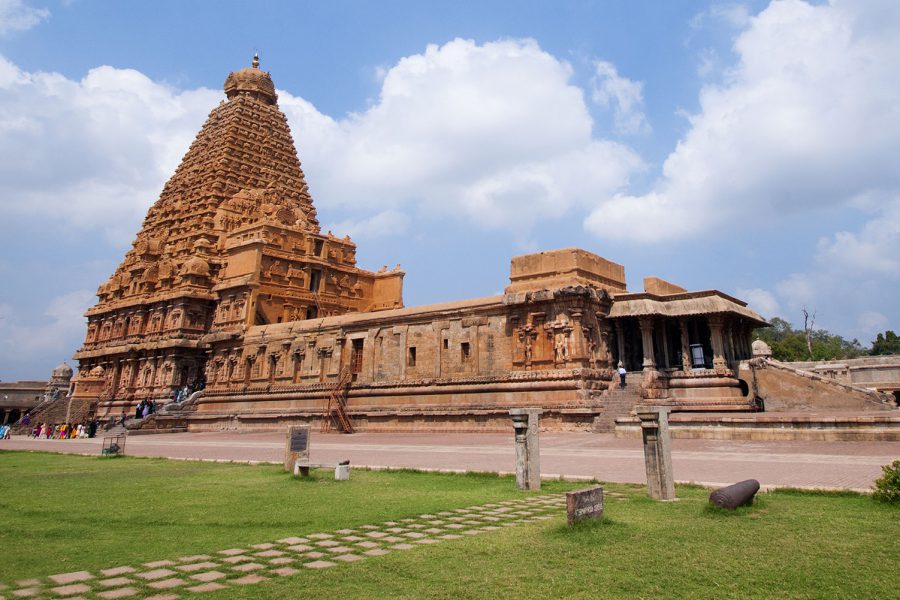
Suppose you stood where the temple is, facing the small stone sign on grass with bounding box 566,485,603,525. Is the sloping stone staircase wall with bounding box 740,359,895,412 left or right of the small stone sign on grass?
left

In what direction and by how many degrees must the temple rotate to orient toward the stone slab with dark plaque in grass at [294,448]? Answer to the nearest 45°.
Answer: approximately 45° to its right

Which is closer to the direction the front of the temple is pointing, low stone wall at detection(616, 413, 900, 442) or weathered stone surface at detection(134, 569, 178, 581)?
the low stone wall

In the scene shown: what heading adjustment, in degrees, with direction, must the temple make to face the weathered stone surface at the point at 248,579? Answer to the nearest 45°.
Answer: approximately 45° to its right

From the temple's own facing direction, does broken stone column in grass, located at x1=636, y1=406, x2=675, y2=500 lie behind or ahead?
ahead

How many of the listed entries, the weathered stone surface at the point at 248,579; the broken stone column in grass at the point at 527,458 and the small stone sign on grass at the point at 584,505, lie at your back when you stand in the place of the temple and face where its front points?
0

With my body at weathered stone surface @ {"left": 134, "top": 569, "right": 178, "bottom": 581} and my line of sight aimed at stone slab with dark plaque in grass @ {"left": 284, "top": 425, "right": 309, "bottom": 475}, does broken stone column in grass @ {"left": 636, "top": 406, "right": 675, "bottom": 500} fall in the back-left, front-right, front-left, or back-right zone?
front-right

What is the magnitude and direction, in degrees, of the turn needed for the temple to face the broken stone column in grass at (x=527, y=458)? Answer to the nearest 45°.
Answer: approximately 45° to its right

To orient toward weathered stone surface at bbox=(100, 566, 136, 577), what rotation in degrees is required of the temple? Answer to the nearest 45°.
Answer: approximately 45° to its right

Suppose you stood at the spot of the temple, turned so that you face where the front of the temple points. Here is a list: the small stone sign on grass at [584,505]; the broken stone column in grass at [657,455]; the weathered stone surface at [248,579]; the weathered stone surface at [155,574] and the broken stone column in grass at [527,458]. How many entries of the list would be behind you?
0

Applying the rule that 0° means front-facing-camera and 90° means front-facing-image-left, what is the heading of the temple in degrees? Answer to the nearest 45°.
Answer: approximately 315°

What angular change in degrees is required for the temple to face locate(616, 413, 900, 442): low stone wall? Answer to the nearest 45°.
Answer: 0° — it already faces it

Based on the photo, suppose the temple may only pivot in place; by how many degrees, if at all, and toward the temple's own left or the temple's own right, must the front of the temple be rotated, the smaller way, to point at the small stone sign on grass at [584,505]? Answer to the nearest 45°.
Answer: approximately 45° to the temple's own right

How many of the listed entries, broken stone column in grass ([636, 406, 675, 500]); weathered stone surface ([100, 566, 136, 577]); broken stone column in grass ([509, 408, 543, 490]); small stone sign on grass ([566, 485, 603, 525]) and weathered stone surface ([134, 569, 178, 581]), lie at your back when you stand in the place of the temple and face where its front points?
0
